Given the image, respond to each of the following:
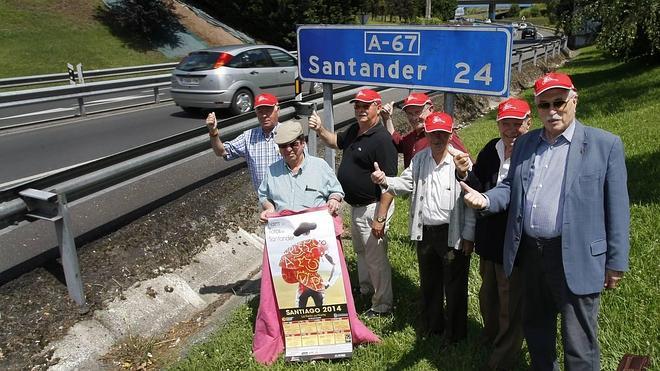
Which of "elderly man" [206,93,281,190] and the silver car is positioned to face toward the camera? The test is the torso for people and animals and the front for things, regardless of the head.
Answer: the elderly man

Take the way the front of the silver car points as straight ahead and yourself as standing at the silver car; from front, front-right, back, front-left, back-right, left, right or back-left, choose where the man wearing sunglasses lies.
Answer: back-right

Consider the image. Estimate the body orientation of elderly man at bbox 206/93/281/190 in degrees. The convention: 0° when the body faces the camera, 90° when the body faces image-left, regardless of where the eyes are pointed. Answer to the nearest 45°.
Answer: approximately 0°

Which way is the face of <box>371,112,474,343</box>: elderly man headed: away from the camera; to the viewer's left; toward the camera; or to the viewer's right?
toward the camera

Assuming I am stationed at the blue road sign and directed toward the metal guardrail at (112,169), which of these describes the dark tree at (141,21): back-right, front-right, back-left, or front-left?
front-right

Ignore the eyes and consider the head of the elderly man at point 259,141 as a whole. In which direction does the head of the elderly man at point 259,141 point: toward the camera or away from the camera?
toward the camera

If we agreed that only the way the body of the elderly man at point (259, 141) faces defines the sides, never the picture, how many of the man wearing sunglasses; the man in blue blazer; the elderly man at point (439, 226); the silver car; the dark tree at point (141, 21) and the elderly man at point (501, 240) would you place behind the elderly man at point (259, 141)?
2

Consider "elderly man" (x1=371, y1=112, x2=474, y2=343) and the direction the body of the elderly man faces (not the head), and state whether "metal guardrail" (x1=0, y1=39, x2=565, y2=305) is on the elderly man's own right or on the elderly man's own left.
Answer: on the elderly man's own right

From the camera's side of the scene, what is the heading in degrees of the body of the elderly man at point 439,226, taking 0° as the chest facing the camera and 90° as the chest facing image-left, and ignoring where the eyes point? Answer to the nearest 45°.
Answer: approximately 0°

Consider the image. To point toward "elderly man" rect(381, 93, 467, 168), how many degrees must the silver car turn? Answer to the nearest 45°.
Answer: approximately 135° to its right

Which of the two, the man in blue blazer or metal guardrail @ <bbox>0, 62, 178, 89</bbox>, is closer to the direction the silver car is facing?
the metal guardrail

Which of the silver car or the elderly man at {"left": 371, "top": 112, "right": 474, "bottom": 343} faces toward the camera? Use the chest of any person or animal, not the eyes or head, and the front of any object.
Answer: the elderly man

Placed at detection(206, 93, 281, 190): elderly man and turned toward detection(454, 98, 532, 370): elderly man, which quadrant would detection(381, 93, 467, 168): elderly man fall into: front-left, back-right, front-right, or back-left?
front-left

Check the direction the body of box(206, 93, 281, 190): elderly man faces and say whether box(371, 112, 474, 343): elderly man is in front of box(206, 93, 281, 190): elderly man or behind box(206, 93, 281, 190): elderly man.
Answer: in front

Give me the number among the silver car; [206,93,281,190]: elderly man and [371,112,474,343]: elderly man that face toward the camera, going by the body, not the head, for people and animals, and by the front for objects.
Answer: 2

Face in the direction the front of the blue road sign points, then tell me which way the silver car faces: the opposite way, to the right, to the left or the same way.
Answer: the opposite way
